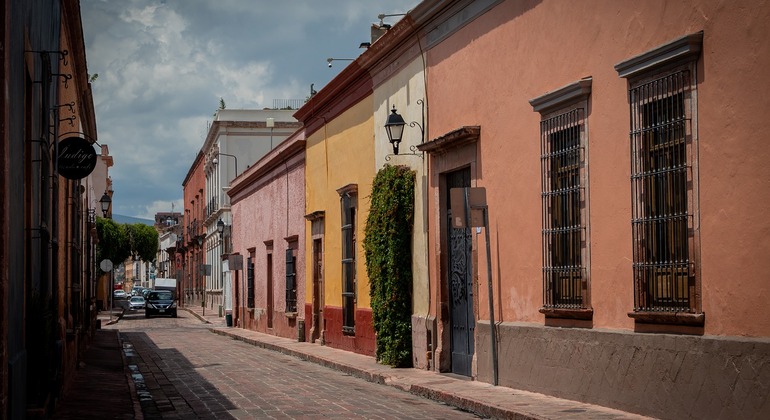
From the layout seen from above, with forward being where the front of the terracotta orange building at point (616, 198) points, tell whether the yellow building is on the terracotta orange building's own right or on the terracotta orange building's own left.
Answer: on the terracotta orange building's own right

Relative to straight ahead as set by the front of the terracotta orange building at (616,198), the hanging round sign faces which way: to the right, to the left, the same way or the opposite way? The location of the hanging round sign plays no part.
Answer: to the left

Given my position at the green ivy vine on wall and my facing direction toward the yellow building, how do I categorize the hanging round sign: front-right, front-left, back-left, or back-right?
back-left

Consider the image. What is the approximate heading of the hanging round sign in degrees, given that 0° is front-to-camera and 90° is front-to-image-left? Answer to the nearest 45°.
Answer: approximately 0°

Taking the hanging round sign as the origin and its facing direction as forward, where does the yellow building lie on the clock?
The yellow building is roughly at 7 o'clock from the hanging round sign.

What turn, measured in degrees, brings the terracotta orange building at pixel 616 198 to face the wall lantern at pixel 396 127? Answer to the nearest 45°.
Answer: approximately 90° to its right

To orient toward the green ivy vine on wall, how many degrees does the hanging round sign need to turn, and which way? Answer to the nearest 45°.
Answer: approximately 135° to its left

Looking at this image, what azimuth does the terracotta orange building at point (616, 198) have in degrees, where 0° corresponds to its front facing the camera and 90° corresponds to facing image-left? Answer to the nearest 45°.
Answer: approximately 45°

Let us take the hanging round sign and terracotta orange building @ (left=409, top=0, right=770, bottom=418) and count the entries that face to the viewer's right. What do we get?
0
